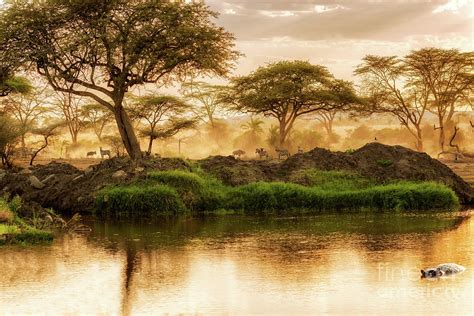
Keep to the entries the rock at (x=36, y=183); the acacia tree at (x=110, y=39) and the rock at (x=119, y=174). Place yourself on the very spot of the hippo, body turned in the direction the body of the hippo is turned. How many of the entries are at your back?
0

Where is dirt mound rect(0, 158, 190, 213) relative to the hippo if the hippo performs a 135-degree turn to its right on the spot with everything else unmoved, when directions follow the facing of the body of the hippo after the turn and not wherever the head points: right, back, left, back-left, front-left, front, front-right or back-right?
left

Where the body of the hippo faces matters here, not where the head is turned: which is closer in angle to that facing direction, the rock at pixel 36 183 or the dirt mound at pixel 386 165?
the rock

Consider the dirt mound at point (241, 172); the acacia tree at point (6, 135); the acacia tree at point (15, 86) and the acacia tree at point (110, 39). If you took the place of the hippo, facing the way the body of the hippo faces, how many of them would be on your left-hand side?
0

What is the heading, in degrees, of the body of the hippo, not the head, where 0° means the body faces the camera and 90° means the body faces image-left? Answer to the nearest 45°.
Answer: approximately 90°

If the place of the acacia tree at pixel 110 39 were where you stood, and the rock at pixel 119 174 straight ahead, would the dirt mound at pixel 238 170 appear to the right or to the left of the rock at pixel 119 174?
left

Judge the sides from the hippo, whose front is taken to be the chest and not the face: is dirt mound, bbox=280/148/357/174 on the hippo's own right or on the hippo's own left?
on the hippo's own right

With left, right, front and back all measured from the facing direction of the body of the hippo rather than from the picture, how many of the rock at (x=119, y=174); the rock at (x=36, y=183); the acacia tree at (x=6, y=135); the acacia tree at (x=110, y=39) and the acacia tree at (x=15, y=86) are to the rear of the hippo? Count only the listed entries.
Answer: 0

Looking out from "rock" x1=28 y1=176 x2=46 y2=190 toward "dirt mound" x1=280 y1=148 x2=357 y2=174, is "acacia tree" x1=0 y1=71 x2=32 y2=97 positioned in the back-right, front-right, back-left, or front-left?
back-left

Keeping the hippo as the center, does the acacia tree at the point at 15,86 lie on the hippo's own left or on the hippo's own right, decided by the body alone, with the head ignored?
on the hippo's own right

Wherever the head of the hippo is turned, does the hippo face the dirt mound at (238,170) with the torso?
no

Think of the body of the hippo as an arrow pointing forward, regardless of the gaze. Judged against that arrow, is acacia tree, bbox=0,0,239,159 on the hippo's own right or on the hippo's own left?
on the hippo's own right

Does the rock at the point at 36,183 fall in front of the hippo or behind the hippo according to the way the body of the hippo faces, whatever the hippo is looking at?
in front

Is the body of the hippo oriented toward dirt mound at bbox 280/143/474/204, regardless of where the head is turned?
no

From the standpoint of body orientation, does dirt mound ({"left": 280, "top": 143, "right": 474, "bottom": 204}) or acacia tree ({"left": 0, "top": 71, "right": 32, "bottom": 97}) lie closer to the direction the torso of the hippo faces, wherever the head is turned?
the acacia tree

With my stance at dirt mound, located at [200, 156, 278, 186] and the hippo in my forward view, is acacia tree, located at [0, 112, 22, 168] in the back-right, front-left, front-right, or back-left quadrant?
back-right
